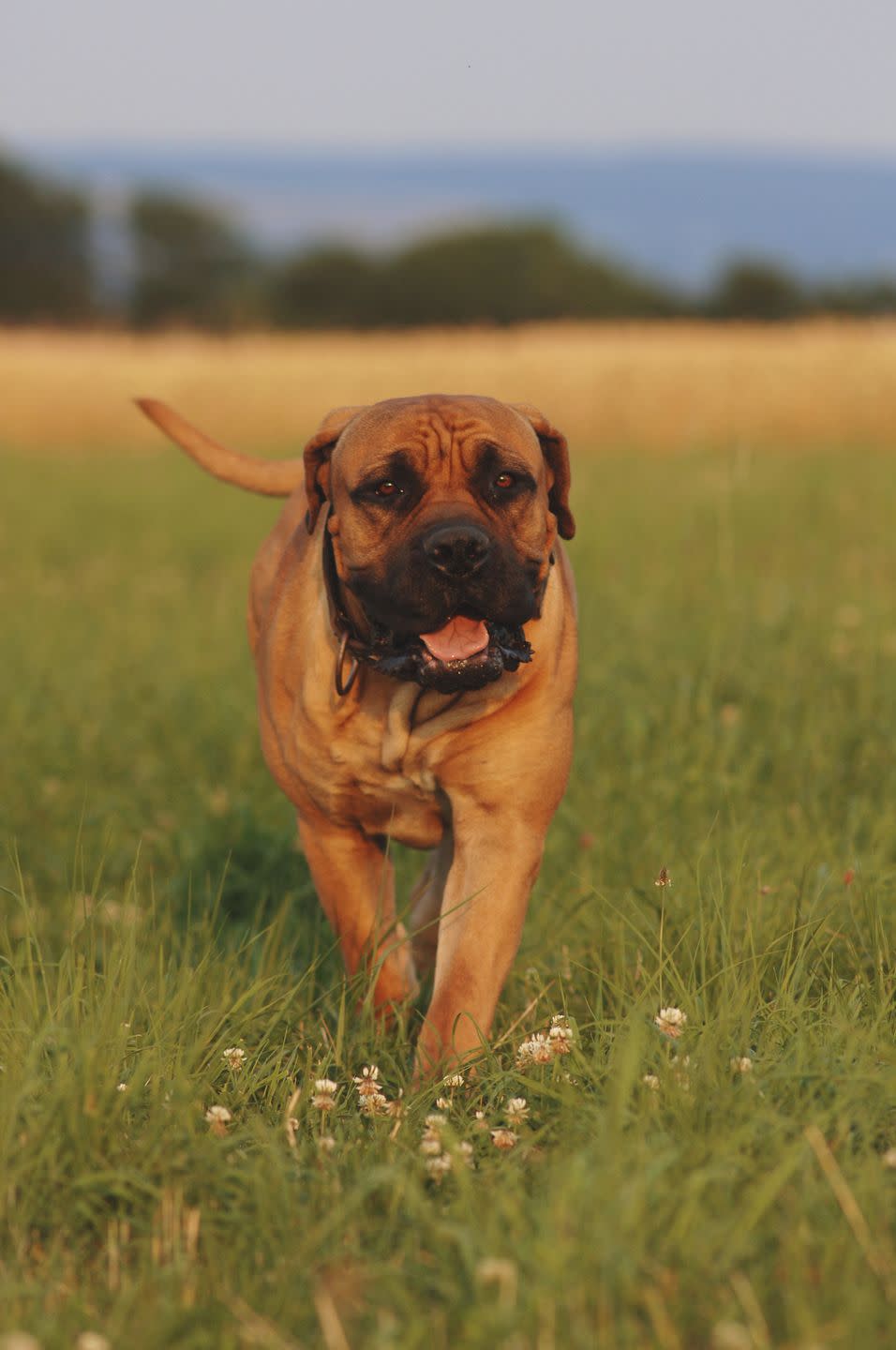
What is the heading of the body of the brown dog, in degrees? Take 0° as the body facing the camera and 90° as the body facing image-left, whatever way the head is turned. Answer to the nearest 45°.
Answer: approximately 0°

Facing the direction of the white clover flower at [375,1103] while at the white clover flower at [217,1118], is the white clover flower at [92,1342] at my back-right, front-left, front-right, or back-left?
back-right

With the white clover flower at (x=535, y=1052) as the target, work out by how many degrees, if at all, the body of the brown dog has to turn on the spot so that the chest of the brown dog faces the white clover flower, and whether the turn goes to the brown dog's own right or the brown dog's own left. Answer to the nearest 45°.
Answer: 0° — it already faces it

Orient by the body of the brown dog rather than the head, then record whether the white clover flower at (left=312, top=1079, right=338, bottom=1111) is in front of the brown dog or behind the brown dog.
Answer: in front

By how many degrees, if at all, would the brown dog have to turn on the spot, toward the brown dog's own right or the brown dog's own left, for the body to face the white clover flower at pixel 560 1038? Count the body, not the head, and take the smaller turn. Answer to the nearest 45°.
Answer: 0° — it already faces it

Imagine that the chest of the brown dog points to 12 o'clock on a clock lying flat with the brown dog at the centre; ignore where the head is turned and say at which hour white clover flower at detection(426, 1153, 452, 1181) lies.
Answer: The white clover flower is roughly at 12 o'clock from the brown dog.

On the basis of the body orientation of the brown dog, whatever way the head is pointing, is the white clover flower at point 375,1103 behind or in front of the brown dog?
in front
